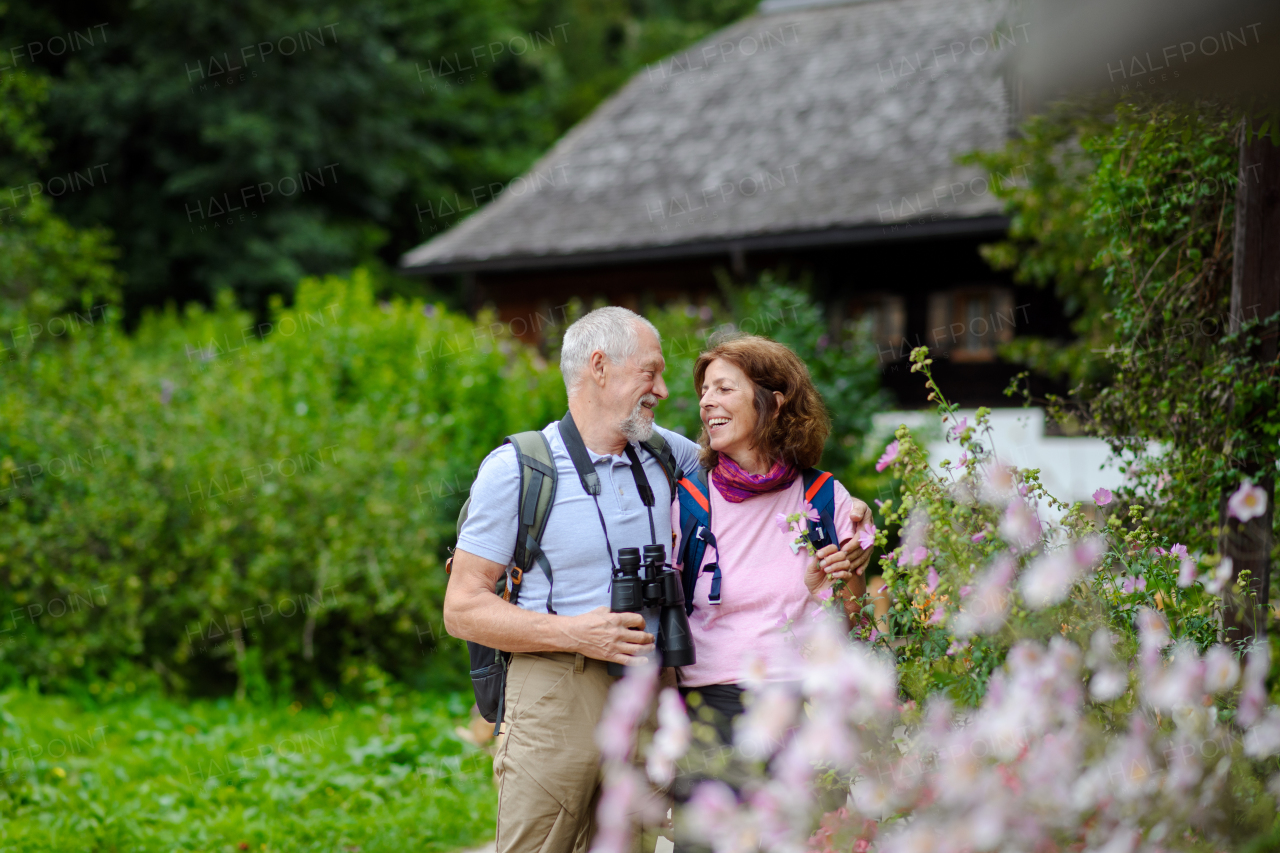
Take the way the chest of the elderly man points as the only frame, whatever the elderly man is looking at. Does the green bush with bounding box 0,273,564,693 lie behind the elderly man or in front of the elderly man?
behind

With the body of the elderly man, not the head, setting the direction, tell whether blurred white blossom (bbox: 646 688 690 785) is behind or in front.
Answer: in front

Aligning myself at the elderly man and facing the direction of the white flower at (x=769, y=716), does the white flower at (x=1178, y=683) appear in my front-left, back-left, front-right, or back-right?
front-left

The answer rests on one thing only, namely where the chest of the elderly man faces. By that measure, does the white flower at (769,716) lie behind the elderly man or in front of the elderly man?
in front

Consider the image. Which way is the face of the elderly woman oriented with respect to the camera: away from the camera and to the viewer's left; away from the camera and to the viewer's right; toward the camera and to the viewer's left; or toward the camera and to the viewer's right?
toward the camera and to the viewer's left

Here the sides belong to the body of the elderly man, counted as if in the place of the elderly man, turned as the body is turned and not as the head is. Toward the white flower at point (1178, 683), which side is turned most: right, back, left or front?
front

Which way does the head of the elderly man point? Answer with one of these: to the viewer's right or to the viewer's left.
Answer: to the viewer's right

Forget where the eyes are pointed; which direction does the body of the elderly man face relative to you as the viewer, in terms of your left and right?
facing the viewer and to the right of the viewer

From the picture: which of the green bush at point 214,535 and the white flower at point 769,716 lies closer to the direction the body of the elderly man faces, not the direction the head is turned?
the white flower

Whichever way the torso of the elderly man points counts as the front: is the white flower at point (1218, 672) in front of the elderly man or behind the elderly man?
in front
